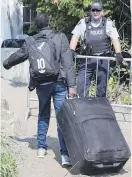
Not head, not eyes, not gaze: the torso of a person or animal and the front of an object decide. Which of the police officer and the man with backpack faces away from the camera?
the man with backpack

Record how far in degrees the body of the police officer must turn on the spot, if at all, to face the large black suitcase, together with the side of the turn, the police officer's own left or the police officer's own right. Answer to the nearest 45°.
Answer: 0° — they already face it

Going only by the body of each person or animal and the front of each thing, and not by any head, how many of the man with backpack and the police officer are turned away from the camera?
1

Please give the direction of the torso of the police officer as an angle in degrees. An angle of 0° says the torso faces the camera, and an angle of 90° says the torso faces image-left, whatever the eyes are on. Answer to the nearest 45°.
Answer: approximately 0°

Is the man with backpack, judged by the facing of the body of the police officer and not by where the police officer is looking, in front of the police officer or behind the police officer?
in front

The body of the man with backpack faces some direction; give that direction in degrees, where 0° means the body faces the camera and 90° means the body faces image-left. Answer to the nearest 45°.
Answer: approximately 180°

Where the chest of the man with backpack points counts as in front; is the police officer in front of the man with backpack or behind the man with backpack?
in front

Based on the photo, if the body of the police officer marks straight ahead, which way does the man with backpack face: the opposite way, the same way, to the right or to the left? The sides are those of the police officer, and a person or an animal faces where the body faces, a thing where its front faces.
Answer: the opposite way
